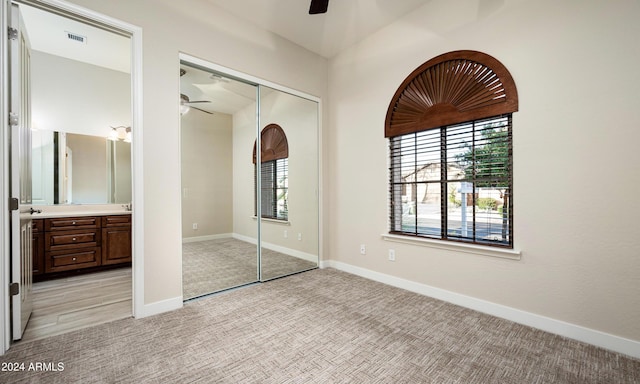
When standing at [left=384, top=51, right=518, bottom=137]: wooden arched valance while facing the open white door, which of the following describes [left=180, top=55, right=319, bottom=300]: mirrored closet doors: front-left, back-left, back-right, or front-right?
front-right

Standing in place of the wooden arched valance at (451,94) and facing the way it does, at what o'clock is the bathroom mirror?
The bathroom mirror is roughly at 1 o'clock from the wooden arched valance.

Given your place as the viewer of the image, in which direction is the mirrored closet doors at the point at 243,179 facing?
facing the viewer and to the right of the viewer

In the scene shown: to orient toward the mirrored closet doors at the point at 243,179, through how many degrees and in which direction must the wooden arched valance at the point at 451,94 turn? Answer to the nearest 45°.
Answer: approximately 45° to its right

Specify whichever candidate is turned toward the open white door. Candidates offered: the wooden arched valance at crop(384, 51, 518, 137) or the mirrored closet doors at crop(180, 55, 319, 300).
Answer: the wooden arched valance

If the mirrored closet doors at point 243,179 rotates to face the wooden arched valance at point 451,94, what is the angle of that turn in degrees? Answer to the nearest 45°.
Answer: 0° — it already faces it

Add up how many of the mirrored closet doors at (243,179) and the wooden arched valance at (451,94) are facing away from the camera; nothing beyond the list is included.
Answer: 0

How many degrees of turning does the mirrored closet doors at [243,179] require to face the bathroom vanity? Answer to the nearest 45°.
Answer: approximately 135° to its right

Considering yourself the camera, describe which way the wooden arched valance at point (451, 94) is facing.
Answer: facing the viewer and to the left of the viewer

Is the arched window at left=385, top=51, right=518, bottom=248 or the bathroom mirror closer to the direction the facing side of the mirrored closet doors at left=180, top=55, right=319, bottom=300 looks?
the arched window

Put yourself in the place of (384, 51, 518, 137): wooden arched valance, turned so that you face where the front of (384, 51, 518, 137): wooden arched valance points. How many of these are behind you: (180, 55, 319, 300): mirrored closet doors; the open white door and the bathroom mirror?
0
